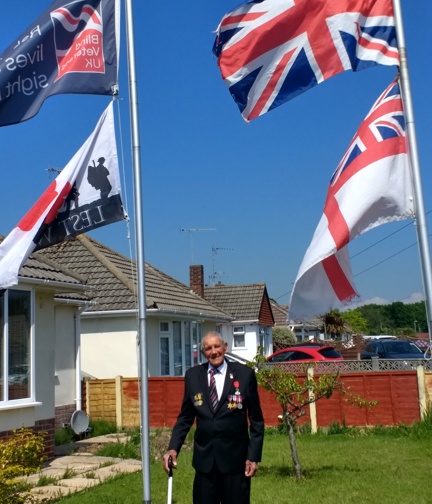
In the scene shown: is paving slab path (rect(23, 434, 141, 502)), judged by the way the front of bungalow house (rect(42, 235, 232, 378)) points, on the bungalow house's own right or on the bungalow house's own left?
on the bungalow house's own right

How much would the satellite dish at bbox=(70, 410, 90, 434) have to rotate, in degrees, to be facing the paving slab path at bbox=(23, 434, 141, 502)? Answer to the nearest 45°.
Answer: approximately 45° to its right

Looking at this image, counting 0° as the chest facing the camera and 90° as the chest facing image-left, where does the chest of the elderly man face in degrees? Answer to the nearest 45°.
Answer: approximately 0°

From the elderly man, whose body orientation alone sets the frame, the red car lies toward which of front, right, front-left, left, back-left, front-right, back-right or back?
back
